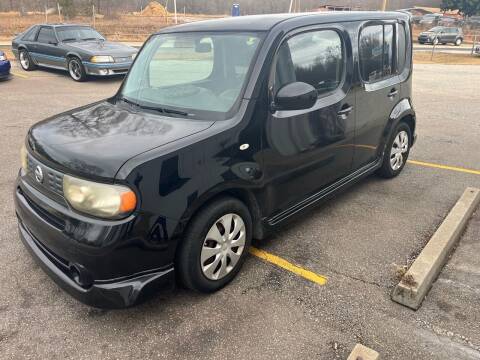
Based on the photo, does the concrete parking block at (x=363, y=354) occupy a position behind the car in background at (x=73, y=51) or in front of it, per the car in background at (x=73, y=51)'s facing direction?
in front

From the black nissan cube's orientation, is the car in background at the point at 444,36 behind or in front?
behind

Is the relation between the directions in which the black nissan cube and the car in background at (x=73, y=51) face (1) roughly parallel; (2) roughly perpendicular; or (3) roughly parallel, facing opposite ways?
roughly perpendicular

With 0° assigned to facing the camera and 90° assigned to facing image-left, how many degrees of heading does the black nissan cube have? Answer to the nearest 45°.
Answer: approximately 45°

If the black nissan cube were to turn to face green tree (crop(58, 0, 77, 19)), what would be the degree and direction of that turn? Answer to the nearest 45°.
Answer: approximately 135° to its right

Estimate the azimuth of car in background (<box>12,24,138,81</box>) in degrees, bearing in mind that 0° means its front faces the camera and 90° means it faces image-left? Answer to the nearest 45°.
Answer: approximately 315°

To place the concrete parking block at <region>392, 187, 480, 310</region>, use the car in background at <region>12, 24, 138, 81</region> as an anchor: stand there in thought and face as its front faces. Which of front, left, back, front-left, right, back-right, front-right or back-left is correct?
front-right

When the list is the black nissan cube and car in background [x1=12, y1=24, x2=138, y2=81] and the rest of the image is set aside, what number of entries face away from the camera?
0

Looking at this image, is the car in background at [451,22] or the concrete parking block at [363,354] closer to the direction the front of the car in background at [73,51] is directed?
the concrete parking block

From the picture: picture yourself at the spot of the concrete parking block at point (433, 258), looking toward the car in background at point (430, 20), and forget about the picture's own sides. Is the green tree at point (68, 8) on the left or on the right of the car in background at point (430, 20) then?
left

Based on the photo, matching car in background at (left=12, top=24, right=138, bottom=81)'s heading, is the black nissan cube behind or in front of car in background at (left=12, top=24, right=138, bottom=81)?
in front

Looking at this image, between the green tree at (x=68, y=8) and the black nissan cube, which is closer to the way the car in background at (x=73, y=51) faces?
the black nissan cube

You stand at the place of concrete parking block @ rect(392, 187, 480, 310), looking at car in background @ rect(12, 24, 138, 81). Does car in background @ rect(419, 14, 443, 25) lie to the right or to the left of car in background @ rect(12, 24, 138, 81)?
right
